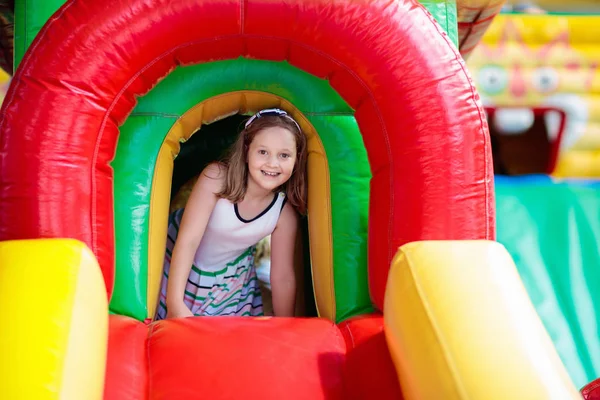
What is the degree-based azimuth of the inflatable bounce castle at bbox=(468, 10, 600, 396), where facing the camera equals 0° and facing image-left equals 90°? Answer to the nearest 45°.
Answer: approximately 0°

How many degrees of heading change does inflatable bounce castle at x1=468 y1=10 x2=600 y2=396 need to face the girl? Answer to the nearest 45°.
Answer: approximately 45° to its right

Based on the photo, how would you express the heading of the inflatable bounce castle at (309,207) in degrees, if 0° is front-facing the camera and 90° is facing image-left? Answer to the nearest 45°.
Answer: approximately 0°

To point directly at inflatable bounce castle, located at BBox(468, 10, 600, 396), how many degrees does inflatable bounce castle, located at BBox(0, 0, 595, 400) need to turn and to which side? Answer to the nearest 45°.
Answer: approximately 135° to its left

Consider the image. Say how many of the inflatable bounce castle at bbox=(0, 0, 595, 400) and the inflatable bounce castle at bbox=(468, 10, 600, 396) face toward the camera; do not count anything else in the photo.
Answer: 2
